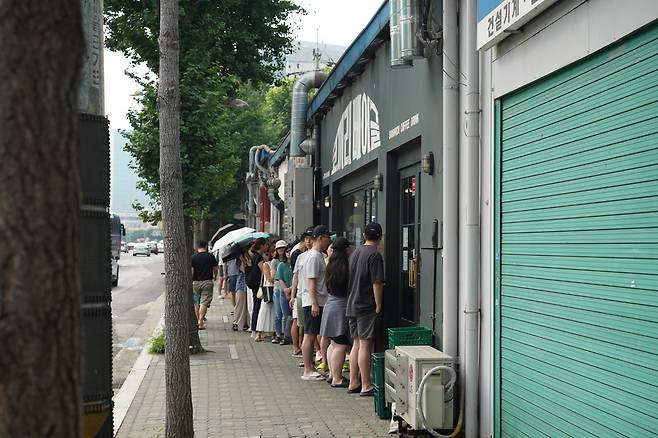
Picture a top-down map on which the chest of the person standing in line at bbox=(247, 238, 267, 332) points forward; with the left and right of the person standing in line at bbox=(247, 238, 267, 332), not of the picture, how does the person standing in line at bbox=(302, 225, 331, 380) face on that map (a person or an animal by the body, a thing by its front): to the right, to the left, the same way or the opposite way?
the same way

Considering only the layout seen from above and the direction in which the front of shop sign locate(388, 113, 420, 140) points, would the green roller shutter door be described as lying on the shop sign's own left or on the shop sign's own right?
on the shop sign's own left

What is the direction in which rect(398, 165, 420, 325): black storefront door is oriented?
to the viewer's left

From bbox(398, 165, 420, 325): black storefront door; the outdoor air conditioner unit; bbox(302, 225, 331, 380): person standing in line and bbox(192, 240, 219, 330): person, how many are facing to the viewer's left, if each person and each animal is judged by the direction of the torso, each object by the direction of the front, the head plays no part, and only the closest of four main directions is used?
2

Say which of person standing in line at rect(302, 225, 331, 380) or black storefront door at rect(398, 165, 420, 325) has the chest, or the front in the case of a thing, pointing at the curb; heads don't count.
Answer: the black storefront door

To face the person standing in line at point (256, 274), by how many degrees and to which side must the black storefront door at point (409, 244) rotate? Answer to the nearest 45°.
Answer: approximately 45° to its right

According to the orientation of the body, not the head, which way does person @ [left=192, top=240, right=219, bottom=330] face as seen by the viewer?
away from the camera

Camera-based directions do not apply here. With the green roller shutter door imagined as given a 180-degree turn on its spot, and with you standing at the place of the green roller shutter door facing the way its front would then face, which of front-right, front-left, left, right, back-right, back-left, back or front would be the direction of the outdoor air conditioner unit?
left

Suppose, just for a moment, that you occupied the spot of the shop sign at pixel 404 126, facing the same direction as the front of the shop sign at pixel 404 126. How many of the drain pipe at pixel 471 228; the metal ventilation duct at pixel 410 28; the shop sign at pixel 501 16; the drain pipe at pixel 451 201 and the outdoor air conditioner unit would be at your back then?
0

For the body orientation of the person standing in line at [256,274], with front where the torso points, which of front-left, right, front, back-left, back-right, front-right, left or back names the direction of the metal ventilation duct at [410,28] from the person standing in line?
right

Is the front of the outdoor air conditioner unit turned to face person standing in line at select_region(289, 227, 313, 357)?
no

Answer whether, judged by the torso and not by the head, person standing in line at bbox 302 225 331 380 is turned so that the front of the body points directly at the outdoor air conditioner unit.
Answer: no
